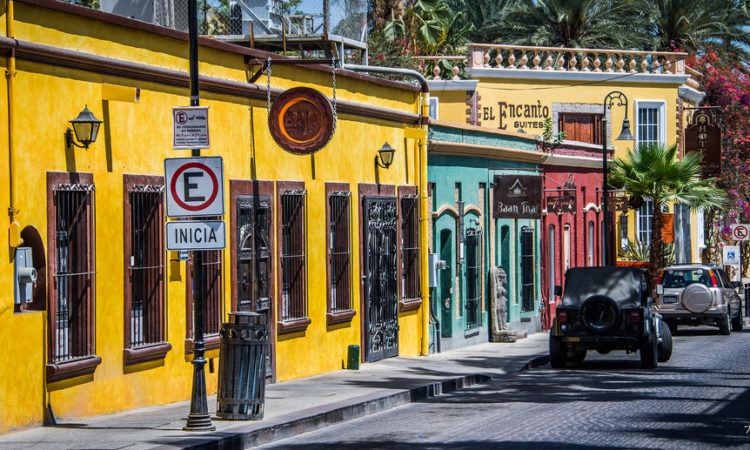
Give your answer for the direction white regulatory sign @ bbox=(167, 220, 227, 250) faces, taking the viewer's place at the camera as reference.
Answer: facing the viewer

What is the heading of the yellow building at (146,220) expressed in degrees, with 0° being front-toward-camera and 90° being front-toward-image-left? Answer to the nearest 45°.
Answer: approximately 315°

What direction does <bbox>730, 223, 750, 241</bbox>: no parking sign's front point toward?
toward the camera

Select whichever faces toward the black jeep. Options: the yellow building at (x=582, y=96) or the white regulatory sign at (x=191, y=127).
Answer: the yellow building

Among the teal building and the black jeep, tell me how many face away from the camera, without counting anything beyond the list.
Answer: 1

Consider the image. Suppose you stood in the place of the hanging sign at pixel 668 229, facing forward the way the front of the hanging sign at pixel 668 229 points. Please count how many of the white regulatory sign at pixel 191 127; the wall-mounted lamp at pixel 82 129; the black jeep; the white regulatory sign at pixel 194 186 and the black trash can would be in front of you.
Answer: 5

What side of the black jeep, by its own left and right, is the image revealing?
back

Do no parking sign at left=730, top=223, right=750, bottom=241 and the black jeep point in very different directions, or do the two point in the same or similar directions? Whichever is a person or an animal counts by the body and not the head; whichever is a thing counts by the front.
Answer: very different directions

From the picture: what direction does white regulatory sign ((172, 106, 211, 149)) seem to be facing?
toward the camera

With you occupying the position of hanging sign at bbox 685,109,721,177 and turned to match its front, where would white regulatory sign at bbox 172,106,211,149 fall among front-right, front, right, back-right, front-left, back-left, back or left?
front

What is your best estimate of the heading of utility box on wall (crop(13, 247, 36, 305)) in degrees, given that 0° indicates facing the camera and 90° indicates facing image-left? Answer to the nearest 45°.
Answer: approximately 315°

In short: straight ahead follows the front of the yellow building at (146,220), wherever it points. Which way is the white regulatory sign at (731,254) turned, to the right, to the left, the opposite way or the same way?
to the right

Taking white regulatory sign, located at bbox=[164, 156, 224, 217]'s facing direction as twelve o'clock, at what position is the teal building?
The teal building is roughly at 7 o'clock from the white regulatory sign.

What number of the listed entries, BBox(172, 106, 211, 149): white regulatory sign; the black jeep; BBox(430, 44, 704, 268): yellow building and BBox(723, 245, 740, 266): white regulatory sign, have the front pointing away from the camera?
1

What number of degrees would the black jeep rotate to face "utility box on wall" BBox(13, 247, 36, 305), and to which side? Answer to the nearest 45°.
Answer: approximately 135° to its left
